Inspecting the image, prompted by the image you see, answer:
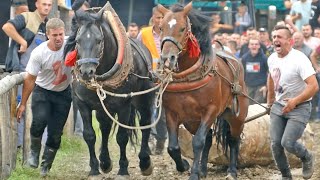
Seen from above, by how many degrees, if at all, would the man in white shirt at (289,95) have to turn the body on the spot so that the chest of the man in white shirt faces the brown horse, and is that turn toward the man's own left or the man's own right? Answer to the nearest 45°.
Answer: approximately 45° to the man's own right

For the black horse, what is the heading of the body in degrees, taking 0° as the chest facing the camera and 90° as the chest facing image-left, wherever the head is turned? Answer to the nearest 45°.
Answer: approximately 45°

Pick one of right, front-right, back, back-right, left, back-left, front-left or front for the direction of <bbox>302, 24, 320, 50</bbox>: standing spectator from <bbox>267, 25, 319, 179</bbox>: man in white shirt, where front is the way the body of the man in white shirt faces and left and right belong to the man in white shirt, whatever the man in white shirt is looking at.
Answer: back-right

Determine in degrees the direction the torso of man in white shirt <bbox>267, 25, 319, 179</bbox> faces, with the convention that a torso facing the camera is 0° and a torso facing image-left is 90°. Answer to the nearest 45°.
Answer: approximately 45°

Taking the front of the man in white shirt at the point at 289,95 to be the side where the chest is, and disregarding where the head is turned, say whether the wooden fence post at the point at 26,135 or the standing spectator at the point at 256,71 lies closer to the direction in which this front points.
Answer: the wooden fence post

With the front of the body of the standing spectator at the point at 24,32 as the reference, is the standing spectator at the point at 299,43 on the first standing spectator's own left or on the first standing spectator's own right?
on the first standing spectator's own left

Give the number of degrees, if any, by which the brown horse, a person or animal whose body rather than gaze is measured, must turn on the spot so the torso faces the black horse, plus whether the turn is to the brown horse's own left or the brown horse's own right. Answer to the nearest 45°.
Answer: approximately 45° to the brown horse's own right
